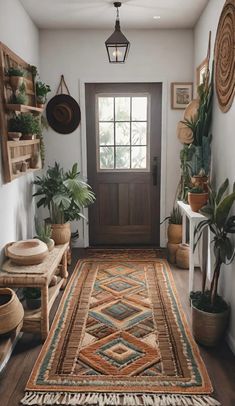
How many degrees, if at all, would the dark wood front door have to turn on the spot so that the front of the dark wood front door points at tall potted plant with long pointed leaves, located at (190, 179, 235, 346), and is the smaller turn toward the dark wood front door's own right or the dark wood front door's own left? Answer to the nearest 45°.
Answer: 0° — it already faces it

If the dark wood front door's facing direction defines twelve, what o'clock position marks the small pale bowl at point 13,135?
The small pale bowl is roughly at 1 o'clock from the dark wood front door.

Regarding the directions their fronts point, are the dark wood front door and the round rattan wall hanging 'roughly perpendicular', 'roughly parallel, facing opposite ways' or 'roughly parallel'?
roughly perpendicular

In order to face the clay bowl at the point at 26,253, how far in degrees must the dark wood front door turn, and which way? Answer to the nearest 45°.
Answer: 0° — it already faces it

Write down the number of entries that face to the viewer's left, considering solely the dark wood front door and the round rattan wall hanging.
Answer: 1

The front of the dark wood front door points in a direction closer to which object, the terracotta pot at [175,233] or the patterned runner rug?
the patterned runner rug

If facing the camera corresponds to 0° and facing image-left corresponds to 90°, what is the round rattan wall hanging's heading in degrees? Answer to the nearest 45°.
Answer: approximately 90°

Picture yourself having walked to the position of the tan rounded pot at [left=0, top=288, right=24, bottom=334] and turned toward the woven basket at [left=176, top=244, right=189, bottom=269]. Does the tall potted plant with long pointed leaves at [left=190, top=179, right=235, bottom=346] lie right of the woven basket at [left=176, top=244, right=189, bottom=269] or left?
right

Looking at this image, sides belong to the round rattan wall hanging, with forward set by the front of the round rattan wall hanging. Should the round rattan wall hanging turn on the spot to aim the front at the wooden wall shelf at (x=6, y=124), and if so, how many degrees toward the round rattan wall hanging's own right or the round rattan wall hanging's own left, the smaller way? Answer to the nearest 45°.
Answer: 0° — it already faces it

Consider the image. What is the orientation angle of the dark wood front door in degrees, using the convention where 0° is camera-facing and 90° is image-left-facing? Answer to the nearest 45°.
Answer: approximately 0°
